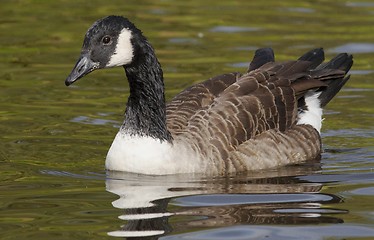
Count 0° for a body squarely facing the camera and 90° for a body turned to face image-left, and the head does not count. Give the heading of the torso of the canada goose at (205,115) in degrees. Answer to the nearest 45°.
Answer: approximately 45°
